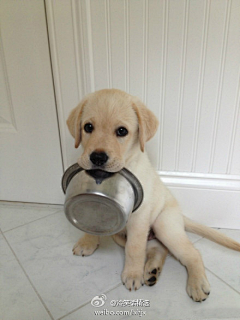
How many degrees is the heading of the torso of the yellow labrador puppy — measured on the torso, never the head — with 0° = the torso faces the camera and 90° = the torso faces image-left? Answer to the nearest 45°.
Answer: approximately 45°

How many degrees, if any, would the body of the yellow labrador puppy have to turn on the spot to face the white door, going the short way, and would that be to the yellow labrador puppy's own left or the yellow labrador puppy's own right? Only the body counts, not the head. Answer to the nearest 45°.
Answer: approximately 90° to the yellow labrador puppy's own right
